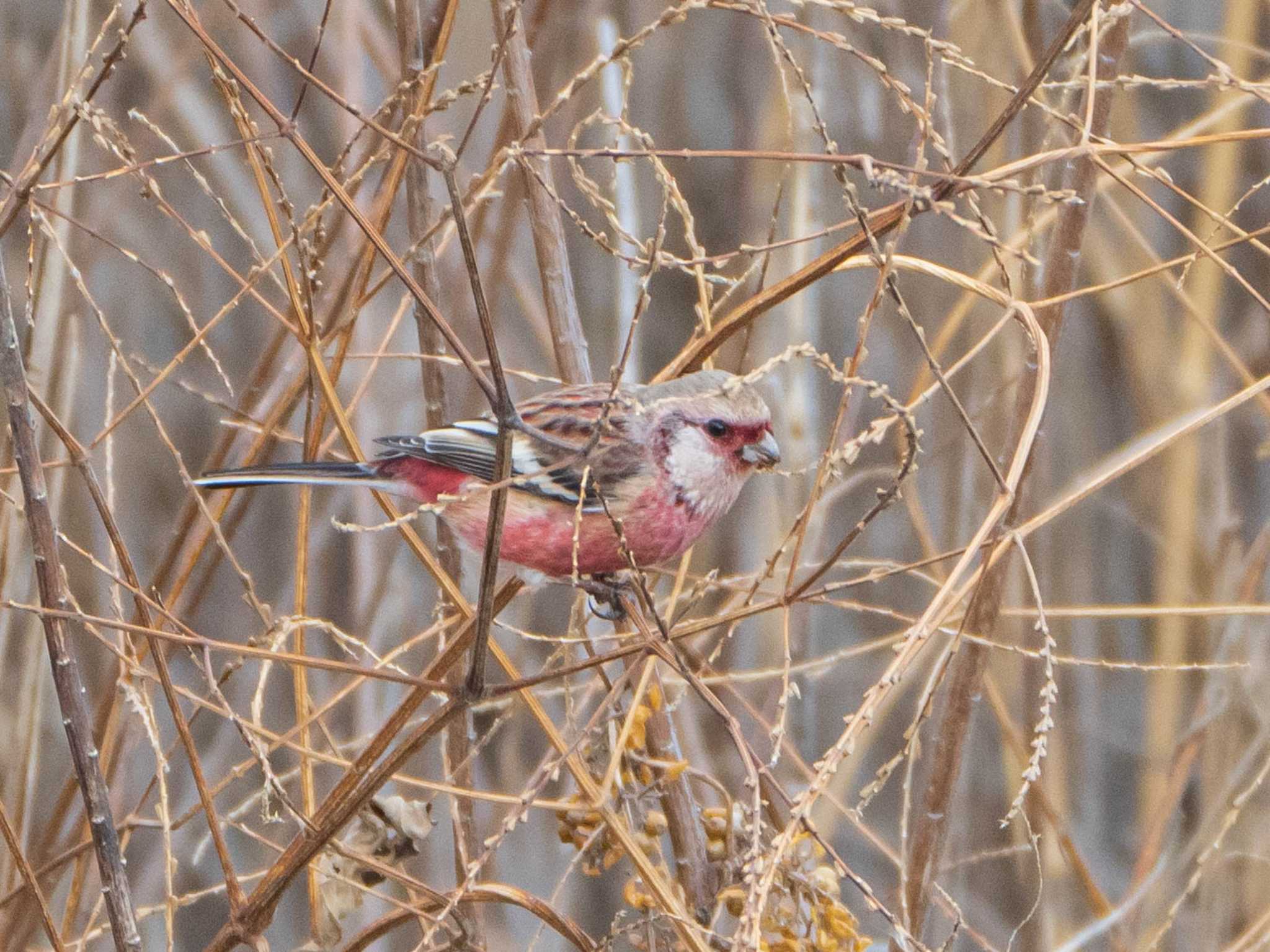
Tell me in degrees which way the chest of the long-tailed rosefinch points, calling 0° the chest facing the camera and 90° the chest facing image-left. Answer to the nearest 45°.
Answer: approximately 270°

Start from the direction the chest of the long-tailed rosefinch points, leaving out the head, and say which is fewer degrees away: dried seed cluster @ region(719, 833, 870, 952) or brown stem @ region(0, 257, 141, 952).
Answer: the dried seed cluster

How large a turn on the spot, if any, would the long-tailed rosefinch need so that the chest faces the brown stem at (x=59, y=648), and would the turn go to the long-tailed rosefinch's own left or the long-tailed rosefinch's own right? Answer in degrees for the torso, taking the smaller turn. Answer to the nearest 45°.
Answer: approximately 135° to the long-tailed rosefinch's own right

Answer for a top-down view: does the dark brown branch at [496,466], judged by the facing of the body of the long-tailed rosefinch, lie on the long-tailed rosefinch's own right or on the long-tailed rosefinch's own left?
on the long-tailed rosefinch's own right

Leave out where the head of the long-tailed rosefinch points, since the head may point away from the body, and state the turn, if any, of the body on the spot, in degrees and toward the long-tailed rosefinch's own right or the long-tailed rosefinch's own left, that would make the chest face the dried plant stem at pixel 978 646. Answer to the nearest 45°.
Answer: approximately 45° to the long-tailed rosefinch's own right
